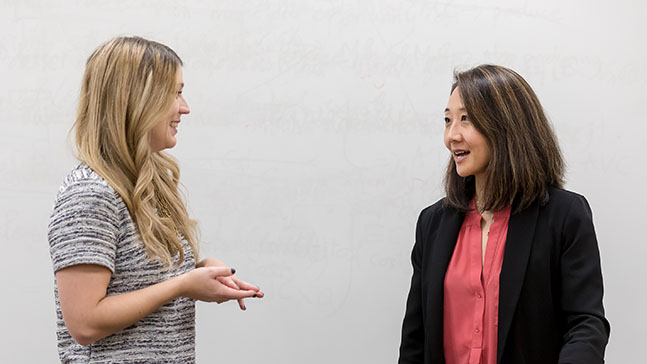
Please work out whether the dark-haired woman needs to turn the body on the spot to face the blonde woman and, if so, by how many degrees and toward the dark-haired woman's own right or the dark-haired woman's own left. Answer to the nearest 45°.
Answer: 0° — they already face them

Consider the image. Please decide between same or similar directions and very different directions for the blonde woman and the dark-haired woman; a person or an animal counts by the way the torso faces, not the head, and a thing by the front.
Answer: very different directions

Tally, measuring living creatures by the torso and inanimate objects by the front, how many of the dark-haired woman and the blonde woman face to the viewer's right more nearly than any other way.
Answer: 1

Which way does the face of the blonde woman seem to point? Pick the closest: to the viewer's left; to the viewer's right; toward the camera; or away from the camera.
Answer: to the viewer's right

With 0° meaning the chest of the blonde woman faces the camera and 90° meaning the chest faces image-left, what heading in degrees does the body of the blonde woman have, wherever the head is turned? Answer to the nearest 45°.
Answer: approximately 270°

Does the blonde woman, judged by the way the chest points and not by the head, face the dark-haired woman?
yes

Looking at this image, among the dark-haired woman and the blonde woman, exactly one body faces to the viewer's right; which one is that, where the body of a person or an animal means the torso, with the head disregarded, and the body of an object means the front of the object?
the blonde woman
